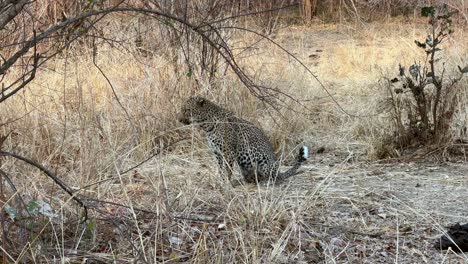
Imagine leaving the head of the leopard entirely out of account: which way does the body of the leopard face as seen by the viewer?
to the viewer's left

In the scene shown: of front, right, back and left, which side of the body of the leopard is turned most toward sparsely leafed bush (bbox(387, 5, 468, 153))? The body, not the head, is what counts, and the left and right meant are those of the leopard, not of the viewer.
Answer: back
